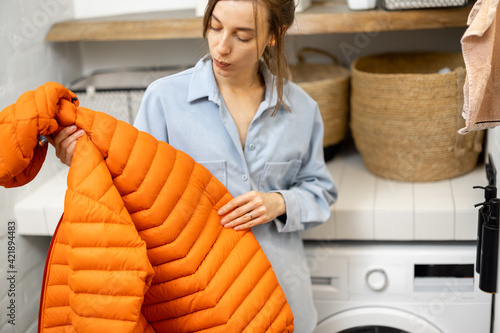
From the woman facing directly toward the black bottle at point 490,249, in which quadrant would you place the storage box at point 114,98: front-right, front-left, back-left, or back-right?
back-left

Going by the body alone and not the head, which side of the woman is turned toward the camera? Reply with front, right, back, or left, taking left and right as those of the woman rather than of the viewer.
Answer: front

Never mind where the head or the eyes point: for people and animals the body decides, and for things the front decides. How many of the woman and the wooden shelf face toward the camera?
2

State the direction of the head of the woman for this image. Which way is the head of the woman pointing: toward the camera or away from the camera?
toward the camera

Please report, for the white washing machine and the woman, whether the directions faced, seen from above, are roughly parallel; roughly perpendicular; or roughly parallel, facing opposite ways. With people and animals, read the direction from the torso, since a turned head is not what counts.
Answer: roughly parallel

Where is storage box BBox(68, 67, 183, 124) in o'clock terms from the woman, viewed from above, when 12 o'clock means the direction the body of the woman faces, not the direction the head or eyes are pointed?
The storage box is roughly at 5 o'clock from the woman.

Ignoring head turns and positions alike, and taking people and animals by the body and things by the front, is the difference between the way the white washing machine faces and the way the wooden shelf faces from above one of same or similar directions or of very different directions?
same or similar directions

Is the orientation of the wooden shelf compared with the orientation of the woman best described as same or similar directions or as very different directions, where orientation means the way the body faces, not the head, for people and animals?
same or similar directions

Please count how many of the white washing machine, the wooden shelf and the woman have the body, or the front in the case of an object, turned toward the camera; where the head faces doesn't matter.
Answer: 3

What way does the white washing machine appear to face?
toward the camera

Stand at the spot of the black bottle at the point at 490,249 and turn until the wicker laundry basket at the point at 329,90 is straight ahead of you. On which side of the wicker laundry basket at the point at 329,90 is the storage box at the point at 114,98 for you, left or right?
left

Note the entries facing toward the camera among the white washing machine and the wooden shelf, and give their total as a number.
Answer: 2

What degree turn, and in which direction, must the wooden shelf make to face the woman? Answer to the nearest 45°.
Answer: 0° — it already faces them
